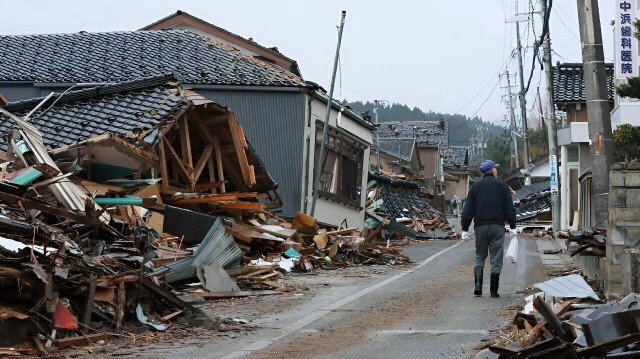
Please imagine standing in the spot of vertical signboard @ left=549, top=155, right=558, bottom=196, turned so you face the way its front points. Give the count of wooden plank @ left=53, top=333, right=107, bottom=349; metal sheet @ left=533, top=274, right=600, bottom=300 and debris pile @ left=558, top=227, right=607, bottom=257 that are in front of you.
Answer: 3

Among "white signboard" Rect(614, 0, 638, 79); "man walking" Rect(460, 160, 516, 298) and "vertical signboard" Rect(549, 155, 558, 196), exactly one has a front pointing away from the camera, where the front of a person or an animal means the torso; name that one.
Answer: the man walking

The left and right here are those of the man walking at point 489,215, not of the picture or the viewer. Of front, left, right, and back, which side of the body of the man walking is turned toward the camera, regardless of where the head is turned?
back

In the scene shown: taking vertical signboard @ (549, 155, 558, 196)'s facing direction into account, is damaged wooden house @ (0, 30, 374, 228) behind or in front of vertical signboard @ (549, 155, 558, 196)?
in front

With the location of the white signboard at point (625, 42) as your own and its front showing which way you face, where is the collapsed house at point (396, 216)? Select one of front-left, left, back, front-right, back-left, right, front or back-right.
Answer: back-right

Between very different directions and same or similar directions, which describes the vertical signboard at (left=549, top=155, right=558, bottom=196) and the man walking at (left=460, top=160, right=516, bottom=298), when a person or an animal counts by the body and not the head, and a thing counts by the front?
very different directions

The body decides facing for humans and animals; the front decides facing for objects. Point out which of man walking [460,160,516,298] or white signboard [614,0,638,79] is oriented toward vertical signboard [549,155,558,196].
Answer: the man walking

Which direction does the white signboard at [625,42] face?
toward the camera

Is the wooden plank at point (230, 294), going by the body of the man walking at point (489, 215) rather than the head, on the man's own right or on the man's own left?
on the man's own left

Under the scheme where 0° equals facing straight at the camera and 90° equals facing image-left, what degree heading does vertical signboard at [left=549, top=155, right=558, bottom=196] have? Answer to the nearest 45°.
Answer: approximately 0°

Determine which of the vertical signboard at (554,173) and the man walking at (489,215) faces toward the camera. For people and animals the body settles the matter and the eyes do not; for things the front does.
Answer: the vertical signboard

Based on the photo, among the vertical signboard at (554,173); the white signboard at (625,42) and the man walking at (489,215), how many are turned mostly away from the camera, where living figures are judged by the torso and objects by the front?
1

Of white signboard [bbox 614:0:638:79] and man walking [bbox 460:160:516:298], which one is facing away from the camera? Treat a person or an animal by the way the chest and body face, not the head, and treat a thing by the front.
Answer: the man walking

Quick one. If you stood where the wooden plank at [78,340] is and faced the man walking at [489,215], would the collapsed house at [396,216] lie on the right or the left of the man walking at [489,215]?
left
